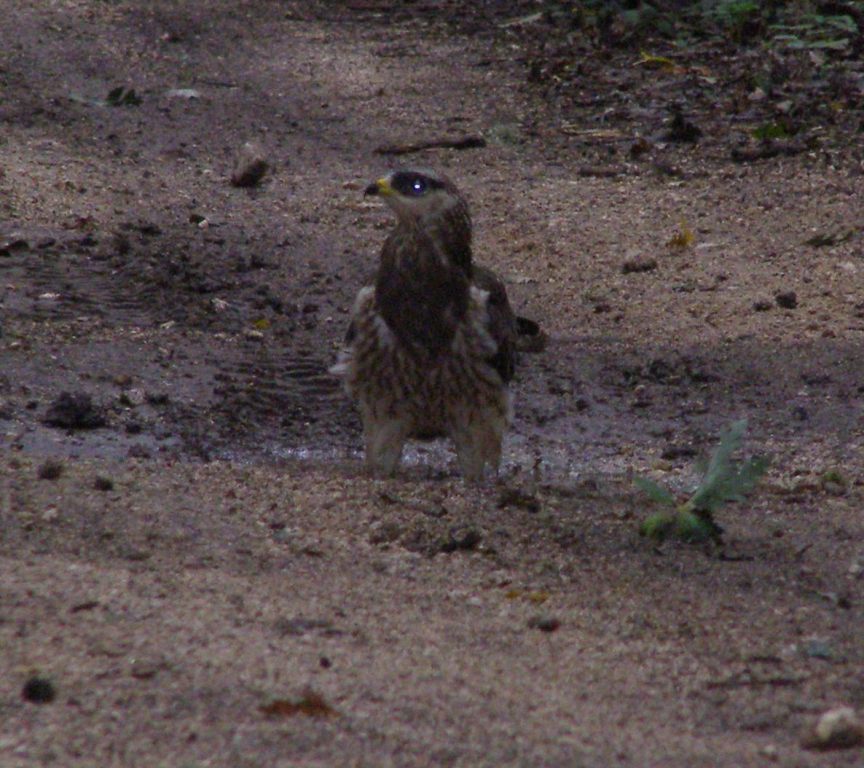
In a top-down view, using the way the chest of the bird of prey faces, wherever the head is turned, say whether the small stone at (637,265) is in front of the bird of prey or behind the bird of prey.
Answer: behind

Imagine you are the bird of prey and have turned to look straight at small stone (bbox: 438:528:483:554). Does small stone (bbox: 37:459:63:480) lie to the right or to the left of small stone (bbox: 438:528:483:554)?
right

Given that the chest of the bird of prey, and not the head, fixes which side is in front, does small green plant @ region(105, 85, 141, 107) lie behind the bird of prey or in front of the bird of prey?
behind

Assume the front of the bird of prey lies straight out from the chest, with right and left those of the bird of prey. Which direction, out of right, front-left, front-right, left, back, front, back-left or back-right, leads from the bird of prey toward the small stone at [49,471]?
front-right

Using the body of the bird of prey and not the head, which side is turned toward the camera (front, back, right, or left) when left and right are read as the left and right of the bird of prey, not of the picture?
front

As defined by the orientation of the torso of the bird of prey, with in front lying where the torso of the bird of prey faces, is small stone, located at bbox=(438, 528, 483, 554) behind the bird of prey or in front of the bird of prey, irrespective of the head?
in front

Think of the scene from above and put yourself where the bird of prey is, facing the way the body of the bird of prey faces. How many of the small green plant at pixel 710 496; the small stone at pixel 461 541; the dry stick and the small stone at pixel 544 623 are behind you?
1

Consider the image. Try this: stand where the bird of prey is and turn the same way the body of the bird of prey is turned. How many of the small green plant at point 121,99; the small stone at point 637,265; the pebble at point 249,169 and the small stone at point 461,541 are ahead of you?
1

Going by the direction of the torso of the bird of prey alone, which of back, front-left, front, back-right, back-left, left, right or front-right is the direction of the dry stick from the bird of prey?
back

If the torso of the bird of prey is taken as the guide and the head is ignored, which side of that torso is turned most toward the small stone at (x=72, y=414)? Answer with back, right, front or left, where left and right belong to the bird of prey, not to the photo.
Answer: right

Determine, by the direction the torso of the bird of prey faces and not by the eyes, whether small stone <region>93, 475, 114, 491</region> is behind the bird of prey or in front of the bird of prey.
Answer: in front

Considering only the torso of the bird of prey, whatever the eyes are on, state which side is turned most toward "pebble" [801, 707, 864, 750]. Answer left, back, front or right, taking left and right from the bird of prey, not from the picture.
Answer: front

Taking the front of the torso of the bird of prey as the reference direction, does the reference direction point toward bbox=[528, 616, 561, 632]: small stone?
yes
